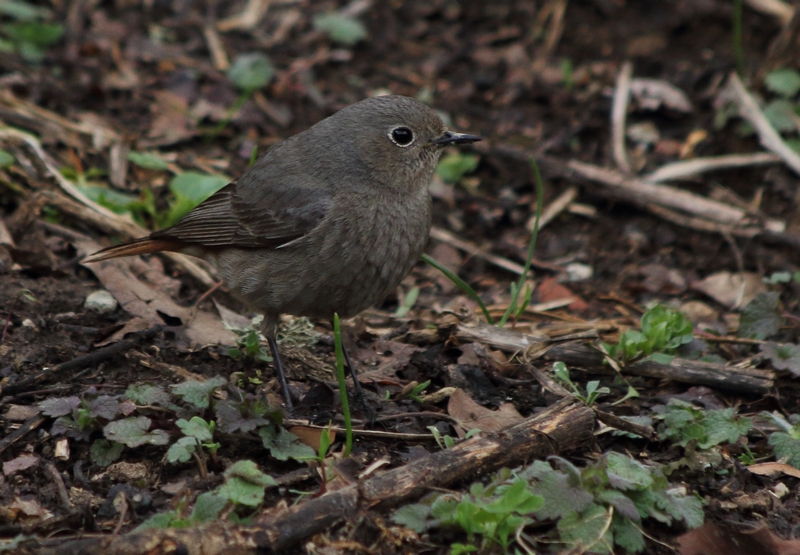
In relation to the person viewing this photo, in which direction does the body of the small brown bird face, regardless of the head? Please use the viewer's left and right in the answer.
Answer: facing to the right of the viewer

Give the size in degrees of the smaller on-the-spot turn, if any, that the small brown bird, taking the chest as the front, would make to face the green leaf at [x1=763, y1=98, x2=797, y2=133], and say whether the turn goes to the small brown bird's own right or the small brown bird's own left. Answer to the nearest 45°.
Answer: approximately 45° to the small brown bird's own left

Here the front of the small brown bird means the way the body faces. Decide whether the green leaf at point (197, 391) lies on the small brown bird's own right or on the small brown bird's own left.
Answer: on the small brown bird's own right

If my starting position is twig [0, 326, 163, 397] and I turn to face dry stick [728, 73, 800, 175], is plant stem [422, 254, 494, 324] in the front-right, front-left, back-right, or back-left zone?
front-right

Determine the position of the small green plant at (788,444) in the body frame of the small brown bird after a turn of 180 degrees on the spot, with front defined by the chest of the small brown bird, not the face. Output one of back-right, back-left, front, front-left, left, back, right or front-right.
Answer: back-left

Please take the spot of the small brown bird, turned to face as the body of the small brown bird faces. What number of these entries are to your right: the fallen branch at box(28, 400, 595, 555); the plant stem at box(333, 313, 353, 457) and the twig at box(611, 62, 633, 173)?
2

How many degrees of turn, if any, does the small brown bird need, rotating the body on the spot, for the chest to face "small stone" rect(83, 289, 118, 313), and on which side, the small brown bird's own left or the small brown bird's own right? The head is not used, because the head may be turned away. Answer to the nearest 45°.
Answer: approximately 180°

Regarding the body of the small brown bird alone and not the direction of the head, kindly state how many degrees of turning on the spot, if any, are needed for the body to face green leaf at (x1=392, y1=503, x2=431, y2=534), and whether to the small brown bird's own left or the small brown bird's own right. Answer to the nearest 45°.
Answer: approximately 90° to the small brown bird's own right

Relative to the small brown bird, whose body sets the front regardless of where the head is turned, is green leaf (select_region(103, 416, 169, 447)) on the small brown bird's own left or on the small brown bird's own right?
on the small brown bird's own right

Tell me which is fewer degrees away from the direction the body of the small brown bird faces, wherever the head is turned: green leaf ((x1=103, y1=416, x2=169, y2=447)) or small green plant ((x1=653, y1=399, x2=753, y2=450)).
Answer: the small green plant

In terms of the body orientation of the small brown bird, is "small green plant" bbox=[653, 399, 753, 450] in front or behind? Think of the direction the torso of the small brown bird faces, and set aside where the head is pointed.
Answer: in front

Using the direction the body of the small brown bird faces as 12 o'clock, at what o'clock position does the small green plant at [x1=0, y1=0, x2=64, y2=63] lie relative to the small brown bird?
The small green plant is roughly at 8 o'clock from the small brown bird.

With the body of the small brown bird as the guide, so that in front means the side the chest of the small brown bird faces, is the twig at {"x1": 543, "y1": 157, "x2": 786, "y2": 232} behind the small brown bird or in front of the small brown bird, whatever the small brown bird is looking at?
in front

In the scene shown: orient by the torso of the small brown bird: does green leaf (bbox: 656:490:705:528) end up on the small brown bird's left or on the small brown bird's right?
on the small brown bird's right

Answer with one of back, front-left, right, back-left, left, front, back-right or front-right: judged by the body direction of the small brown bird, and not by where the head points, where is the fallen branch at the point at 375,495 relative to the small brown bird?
right

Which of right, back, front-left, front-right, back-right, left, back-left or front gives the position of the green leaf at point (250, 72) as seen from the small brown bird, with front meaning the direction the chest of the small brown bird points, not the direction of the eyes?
left

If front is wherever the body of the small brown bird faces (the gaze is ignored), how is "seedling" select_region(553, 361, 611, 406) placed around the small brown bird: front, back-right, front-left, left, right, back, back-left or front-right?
front-right

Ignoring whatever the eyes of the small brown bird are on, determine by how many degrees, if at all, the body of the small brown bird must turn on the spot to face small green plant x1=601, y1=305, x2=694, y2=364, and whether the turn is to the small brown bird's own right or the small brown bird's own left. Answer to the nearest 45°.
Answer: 0° — it already faces it

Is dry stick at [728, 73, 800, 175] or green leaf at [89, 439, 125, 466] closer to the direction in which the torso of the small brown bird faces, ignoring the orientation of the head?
the dry stick
